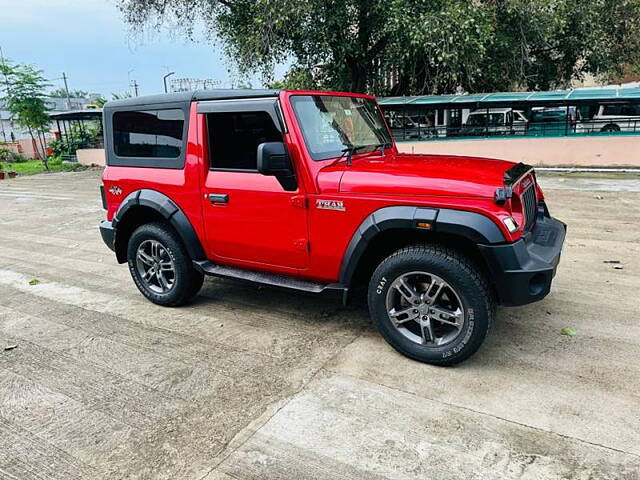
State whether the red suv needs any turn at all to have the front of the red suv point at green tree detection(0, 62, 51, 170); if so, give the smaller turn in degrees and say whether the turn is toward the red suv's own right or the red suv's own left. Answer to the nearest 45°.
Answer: approximately 180°

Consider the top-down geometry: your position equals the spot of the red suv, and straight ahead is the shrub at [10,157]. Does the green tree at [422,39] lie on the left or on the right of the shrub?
right

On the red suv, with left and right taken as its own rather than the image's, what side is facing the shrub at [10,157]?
back

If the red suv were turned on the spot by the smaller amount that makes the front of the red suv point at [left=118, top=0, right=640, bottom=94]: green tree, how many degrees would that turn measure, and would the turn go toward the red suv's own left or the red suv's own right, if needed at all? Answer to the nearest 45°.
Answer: approximately 135° to the red suv's own left

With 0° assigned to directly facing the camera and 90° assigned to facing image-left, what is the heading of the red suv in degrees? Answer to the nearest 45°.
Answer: approximately 315°
